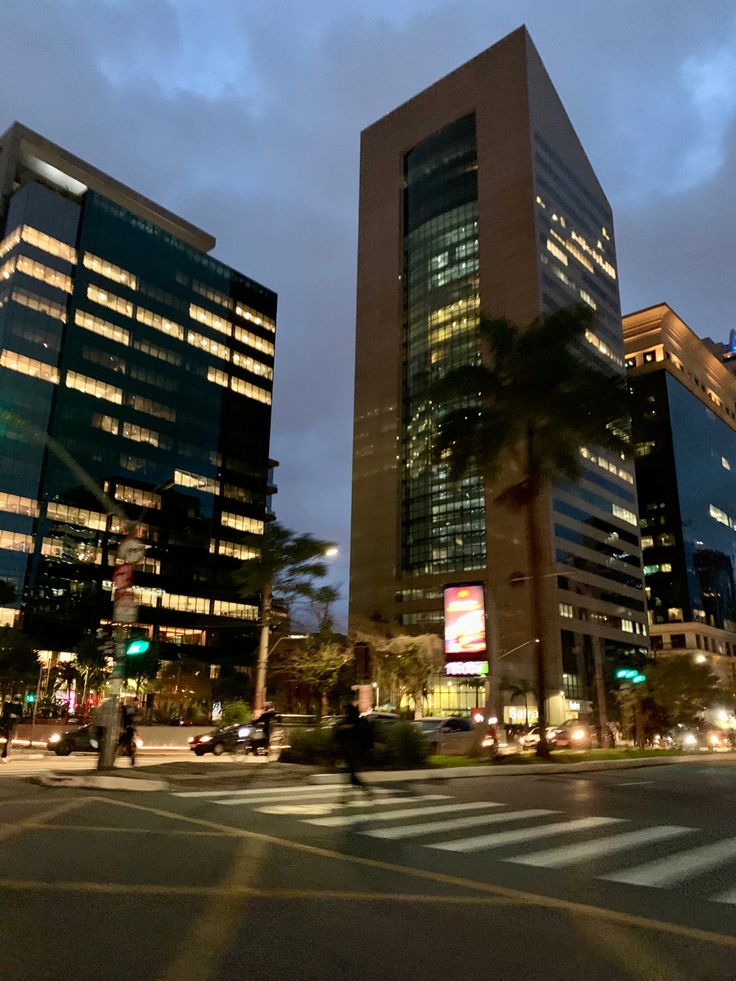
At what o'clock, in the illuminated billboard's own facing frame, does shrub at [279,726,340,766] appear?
The shrub is roughly at 1 o'clock from the illuminated billboard.

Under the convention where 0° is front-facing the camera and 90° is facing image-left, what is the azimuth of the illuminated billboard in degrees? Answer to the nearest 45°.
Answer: approximately 0°

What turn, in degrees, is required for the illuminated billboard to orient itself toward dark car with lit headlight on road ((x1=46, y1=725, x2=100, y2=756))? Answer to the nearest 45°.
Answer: approximately 90° to its right

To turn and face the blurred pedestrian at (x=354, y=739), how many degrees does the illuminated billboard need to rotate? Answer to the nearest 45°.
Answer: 0° — it already faces them

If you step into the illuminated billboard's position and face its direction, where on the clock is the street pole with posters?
The street pole with posters is roughly at 1 o'clock from the illuminated billboard.

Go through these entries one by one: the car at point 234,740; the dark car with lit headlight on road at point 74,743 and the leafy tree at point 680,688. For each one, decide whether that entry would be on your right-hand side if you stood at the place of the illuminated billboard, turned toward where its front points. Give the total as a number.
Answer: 2
